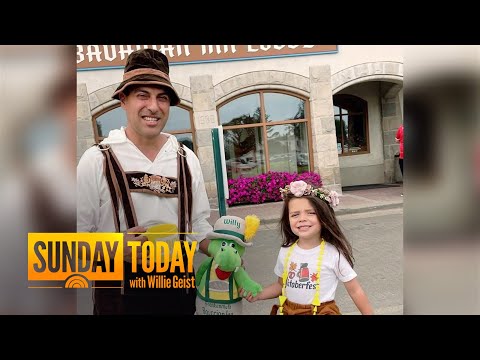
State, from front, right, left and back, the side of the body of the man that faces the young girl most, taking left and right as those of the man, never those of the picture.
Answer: left

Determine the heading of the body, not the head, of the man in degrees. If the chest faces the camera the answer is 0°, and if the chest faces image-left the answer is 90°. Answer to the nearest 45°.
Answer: approximately 0°
